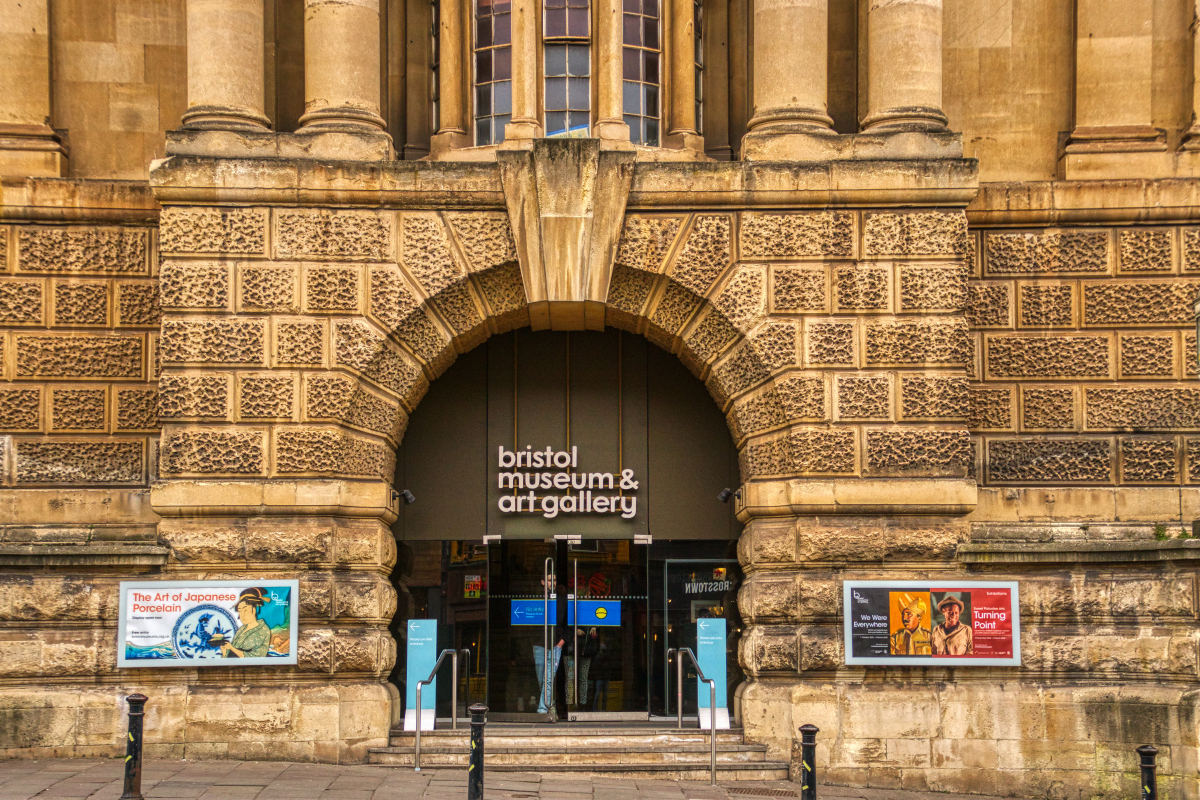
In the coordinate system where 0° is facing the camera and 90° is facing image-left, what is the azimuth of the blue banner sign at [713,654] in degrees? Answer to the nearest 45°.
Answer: approximately 0°

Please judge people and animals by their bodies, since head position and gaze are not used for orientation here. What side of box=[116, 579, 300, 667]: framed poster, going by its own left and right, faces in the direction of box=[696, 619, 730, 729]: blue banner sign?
left

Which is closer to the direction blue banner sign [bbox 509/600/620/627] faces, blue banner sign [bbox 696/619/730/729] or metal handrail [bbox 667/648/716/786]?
the metal handrail

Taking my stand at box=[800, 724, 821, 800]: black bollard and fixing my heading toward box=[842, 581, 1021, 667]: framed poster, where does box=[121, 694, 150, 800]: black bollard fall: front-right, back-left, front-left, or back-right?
back-left

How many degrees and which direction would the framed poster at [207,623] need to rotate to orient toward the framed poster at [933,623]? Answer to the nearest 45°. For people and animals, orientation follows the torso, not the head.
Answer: approximately 90° to its left

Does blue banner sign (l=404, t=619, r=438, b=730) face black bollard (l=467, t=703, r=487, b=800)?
yes

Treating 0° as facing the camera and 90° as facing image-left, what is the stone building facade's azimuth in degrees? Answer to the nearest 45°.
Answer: approximately 0°

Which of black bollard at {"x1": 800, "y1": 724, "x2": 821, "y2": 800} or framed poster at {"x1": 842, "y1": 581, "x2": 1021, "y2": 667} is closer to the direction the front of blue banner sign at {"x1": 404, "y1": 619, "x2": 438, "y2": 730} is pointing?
the black bollard
